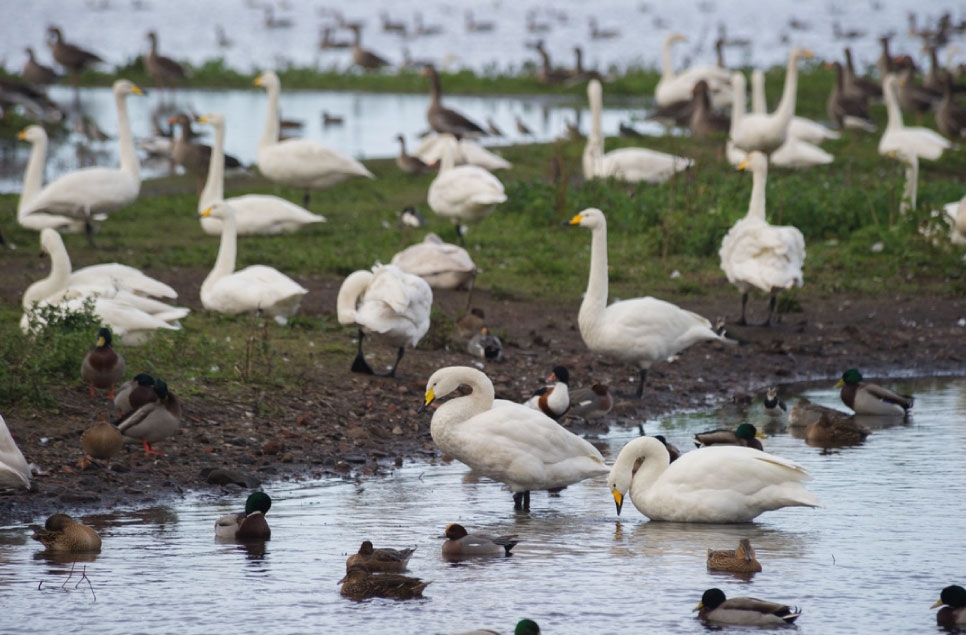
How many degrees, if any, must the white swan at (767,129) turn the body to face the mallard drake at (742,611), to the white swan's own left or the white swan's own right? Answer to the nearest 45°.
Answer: approximately 90° to the white swan's own right

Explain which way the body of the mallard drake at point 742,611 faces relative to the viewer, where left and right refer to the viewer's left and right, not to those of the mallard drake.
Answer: facing to the left of the viewer

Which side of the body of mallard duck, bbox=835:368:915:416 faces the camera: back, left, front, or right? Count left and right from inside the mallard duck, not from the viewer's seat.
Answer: left

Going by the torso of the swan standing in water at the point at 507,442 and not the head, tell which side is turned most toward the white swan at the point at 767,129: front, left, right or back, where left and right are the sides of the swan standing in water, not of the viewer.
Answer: right

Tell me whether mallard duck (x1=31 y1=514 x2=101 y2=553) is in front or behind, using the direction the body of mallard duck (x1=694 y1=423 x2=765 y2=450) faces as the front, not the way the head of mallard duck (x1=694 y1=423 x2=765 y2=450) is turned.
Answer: behind

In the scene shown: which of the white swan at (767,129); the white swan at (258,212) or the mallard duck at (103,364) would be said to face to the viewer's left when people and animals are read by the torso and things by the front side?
the white swan at (258,212)

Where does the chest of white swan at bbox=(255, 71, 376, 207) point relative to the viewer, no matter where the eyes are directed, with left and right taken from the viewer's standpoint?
facing to the left of the viewer

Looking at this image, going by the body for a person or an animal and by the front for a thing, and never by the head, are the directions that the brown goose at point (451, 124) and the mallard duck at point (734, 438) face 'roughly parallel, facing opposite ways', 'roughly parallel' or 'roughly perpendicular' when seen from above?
roughly parallel, facing opposite ways

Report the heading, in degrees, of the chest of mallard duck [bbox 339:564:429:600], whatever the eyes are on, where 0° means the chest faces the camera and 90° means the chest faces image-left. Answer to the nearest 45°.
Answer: approximately 90°

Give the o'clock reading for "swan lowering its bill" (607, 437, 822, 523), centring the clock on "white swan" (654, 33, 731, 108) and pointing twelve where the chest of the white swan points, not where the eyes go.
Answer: The swan lowering its bill is roughly at 9 o'clock from the white swan.

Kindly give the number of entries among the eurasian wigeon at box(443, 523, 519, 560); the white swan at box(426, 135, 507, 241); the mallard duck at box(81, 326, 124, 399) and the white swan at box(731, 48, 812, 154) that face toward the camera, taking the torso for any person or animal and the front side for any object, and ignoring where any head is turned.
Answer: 1

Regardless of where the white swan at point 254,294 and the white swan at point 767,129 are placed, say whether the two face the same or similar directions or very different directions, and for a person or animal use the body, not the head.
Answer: very different directions

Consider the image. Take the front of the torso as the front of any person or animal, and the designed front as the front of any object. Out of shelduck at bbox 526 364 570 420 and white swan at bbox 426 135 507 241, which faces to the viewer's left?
the white swan

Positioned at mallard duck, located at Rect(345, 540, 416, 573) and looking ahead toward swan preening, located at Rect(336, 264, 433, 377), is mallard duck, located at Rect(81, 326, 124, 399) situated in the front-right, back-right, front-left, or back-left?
front-left

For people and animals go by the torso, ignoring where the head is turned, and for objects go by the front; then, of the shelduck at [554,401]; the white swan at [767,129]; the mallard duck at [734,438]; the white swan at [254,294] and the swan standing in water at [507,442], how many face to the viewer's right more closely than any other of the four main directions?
3

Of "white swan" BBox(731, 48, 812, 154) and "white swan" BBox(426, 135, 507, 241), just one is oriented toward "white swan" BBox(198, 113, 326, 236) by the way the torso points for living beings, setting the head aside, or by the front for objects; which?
"white swan" BBox(426, 135, 507, 241)

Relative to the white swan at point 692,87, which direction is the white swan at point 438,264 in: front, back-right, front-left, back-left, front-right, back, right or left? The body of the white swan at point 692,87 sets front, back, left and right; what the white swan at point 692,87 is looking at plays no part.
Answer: left

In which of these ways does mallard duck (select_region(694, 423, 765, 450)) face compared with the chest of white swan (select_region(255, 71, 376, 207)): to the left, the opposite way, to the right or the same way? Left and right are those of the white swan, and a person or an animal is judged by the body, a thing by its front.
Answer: the opposite way

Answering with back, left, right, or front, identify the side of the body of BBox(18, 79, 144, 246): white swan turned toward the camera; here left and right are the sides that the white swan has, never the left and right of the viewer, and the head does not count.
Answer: right
